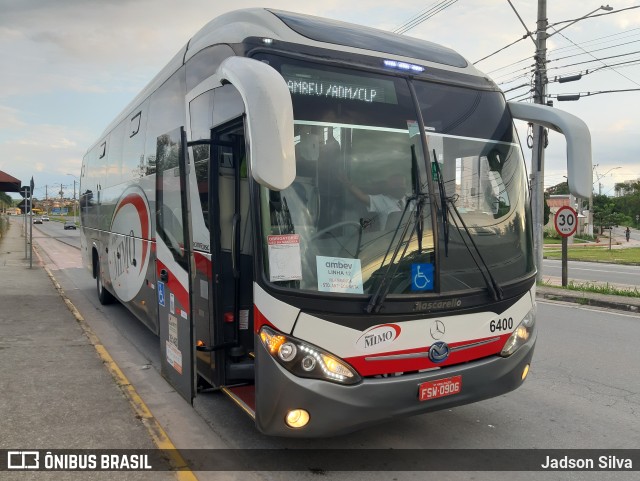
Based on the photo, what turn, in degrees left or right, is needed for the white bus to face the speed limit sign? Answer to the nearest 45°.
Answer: approximately 90° to its left

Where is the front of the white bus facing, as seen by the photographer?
facing the viewer and to the right of the viewer

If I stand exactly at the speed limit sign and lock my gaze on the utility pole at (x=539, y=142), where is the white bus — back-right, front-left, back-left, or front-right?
back-left

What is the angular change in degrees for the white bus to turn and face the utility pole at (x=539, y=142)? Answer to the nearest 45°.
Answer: approximately 90° to its left

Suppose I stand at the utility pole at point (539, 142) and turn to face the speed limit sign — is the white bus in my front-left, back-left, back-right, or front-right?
front-right
